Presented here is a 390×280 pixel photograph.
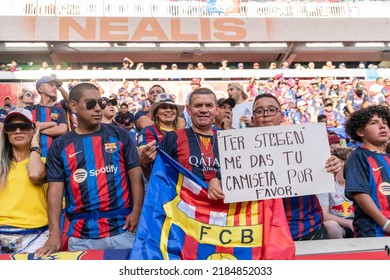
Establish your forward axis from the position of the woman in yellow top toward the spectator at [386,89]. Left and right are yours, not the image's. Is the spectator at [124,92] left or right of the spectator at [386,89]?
left

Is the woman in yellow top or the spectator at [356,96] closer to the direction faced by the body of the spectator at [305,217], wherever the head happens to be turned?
the woman in yellow top

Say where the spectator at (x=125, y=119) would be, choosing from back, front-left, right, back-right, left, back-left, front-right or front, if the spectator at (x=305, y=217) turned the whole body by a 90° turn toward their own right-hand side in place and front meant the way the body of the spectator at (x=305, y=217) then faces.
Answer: front-right

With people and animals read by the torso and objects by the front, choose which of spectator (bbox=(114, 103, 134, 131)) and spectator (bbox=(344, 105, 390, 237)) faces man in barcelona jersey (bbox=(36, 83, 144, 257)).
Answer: spectator (bbox=(114, 103, 134, 131))

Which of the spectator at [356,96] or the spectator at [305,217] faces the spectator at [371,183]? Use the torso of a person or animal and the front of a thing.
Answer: the spectator at [356,96]

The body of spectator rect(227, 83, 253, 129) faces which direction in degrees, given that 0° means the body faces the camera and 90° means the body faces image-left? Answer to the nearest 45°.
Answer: approximately 45°

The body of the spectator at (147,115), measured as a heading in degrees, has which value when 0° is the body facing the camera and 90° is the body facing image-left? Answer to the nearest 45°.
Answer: approximately 0°

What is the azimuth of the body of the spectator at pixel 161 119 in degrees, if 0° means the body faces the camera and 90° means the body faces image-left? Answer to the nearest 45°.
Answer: approximately 0°
